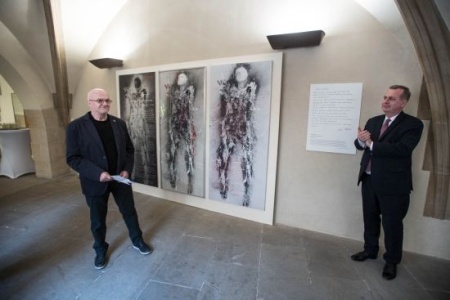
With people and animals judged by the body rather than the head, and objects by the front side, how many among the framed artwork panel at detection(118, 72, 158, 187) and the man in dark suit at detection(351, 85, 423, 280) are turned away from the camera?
0

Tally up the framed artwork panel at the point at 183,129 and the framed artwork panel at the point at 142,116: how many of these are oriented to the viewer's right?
0

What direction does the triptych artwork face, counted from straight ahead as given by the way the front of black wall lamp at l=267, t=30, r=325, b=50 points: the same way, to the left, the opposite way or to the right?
the same way

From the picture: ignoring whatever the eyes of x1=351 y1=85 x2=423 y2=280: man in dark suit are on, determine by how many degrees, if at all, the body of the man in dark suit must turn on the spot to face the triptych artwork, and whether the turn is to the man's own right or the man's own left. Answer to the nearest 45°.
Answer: approximately 45° to the man's own right

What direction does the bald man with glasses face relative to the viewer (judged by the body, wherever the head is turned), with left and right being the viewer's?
facing the viewer and to the right of the viewer

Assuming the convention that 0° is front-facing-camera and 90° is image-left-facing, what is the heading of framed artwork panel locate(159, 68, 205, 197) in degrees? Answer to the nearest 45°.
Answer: approximately 45°

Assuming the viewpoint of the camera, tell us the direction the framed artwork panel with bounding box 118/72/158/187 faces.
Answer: facing the viewer and to the left of the viewer

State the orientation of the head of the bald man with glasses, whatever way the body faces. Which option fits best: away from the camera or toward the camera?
toward the camera

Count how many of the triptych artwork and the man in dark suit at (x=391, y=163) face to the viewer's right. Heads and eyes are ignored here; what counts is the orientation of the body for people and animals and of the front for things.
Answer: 0

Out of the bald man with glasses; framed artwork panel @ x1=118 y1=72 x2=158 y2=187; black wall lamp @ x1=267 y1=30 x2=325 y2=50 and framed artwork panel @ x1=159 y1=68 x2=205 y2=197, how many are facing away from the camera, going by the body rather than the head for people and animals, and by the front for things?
0

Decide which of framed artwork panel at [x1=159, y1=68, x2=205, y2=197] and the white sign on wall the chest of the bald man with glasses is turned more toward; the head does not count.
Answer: the white sign on wall

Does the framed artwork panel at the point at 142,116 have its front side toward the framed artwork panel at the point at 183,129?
no

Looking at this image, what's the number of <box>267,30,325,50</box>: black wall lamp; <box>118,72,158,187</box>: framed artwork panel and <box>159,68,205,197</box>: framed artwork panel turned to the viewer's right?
0

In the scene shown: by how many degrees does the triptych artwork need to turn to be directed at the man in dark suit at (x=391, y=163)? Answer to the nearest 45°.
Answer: approximately 90° to its left

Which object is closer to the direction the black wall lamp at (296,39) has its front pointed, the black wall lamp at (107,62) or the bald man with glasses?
the bald man with glasses

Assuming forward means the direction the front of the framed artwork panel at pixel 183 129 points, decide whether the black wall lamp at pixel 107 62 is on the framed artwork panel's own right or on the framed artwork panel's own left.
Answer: on the framed artwork panel's own right

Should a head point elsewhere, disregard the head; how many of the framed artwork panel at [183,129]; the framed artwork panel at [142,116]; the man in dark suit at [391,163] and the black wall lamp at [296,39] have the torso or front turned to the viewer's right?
0

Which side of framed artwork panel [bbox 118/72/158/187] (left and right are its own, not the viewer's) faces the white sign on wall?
left
